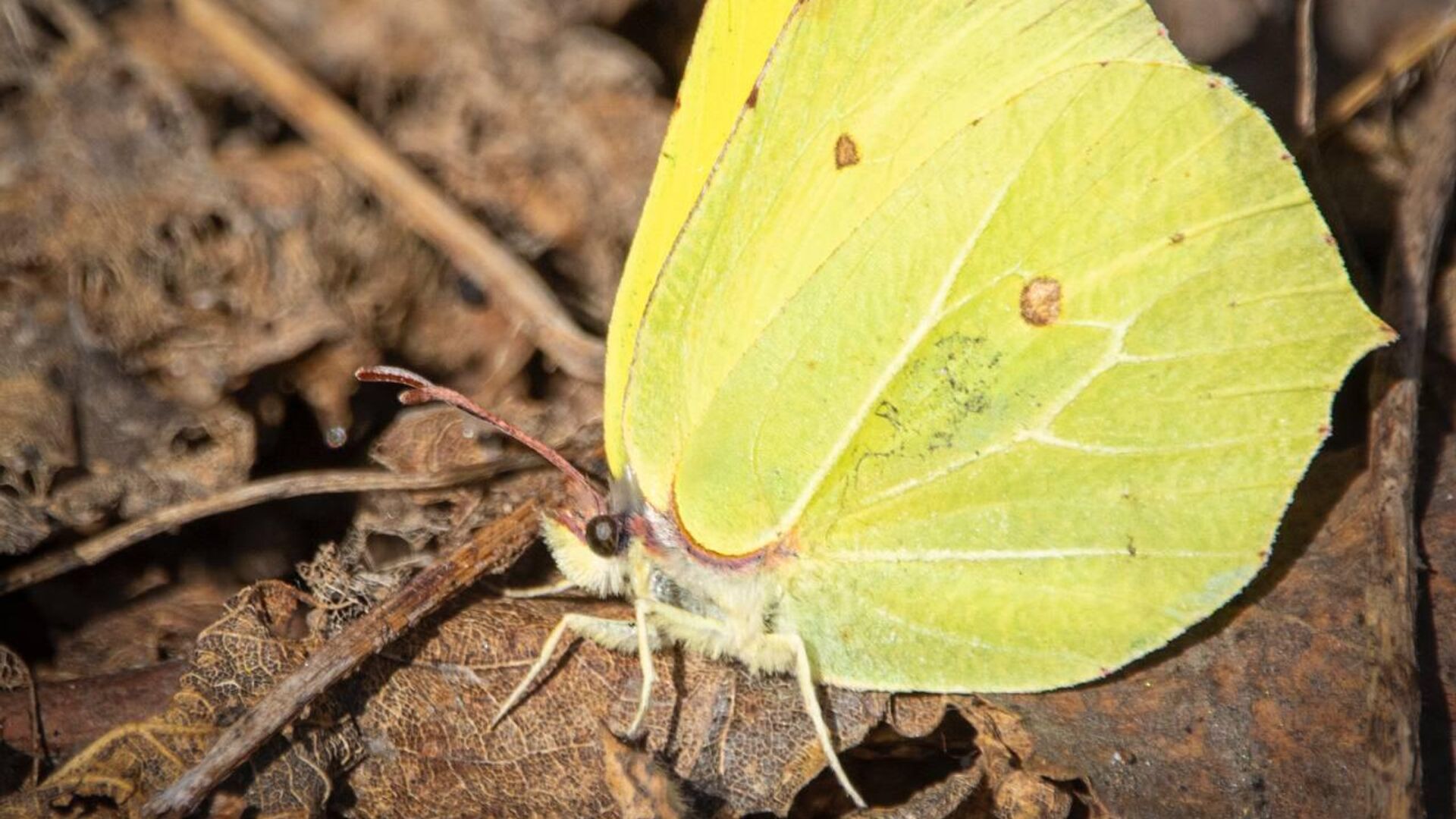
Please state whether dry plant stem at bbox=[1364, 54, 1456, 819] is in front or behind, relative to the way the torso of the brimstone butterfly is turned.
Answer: behind

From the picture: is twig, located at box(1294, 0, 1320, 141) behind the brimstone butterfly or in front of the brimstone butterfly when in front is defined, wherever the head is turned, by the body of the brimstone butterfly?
behind

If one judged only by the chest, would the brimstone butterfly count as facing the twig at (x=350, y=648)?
yes

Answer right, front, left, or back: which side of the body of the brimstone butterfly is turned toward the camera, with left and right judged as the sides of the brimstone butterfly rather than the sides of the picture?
left

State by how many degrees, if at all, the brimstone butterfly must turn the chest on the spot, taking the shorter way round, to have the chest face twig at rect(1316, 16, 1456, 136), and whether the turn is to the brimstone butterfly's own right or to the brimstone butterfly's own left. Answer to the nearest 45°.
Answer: approximately 135° to the brimstone butterfly's own right

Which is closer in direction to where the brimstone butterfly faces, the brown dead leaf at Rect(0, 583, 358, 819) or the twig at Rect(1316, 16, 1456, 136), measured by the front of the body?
the brown dead leaf

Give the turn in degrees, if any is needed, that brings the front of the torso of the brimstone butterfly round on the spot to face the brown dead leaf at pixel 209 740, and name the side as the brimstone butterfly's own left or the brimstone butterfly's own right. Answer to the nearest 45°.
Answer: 0° — it already faces it

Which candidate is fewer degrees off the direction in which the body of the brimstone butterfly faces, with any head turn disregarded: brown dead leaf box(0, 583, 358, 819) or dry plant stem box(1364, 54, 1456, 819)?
the brown dead leaf

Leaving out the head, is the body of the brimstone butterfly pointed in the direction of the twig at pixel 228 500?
yes

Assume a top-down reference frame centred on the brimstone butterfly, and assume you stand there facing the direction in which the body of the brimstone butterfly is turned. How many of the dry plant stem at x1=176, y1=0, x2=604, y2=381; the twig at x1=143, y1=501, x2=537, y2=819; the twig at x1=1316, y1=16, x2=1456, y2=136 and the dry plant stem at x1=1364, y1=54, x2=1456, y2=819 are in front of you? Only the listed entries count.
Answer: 2
